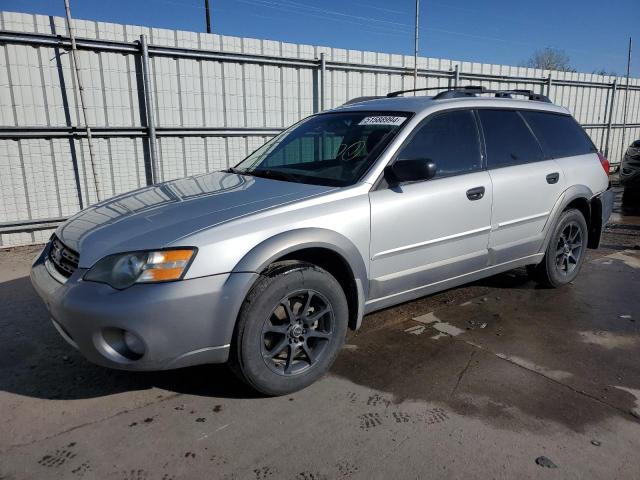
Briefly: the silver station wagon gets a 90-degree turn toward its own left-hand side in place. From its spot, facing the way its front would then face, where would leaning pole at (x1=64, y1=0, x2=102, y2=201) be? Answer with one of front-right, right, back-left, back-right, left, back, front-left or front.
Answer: back

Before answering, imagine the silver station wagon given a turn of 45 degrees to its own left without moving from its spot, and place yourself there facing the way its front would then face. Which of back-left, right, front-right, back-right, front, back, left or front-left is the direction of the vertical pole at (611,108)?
back-left

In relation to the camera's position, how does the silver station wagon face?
facing the viewer and to the left of the viewer

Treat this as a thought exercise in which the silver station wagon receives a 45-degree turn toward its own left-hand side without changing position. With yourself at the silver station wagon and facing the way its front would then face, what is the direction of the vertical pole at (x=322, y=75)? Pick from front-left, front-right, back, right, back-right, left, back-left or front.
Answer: back
